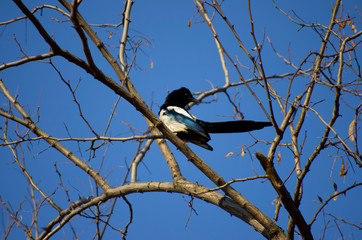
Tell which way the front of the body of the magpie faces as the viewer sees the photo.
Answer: to the viewer's left
